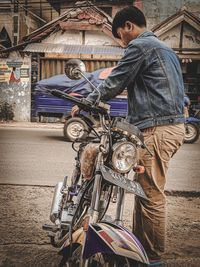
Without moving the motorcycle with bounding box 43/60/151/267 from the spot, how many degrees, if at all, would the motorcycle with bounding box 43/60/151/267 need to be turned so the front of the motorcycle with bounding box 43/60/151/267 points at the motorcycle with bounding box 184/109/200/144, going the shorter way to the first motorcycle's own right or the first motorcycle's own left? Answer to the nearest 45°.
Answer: approximately 135° to the first motorcycle's own left

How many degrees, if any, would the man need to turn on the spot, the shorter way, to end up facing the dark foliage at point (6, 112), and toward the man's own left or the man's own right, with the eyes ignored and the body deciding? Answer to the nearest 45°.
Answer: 0° — they already face it

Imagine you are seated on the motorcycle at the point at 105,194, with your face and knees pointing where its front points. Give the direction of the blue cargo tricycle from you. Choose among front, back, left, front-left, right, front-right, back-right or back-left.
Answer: back-left

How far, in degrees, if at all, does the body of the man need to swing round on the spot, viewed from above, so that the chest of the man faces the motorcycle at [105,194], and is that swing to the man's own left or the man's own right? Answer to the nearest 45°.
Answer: approximately 90° to the man's own left

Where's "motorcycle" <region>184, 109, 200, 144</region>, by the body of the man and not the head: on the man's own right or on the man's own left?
on the man's own right

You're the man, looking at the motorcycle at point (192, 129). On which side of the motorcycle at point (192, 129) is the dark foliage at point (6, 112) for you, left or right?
left

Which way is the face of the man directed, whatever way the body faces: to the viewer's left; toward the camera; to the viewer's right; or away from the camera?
to the viewer's left

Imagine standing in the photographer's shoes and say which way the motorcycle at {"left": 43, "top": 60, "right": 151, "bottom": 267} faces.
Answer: facing the viewer and to the right of the viewer

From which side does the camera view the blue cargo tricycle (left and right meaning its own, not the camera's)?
right

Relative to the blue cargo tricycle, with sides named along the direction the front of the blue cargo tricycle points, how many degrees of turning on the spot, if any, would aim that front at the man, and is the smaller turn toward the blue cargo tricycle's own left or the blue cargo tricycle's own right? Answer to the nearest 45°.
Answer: approximately 90° to the blue cargo tricycle's own right

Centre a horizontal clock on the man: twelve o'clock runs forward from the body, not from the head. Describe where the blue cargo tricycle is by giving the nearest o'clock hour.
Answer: The blue cargo tricycle is roughly at 1 o'clock from the man.

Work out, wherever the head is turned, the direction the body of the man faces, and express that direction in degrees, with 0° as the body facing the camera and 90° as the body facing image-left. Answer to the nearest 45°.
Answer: approximately 135°
